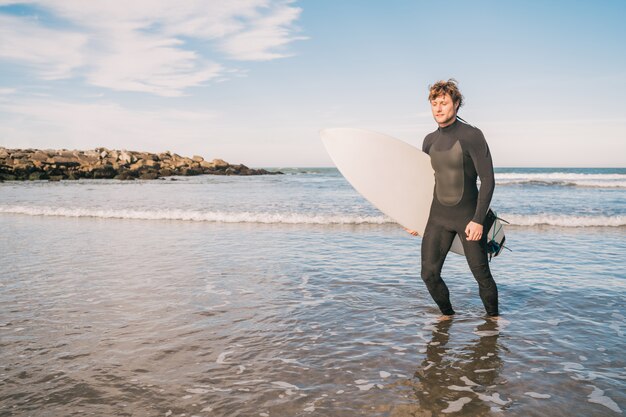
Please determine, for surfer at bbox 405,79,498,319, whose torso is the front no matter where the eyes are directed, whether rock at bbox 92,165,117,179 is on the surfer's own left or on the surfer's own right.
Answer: on the surfer's own right

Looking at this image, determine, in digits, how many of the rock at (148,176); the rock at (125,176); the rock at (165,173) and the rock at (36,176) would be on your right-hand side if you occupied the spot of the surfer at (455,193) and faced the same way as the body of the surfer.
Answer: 4

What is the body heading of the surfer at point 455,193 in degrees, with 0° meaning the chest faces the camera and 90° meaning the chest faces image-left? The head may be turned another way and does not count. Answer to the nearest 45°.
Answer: approximately 45°

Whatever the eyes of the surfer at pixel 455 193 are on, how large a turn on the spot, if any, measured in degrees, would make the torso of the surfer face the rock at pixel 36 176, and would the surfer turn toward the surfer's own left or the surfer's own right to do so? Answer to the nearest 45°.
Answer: approximately 90° to the surfer's own right

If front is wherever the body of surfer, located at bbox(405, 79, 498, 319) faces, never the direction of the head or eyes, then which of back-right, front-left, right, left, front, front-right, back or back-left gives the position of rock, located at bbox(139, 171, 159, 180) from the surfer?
right

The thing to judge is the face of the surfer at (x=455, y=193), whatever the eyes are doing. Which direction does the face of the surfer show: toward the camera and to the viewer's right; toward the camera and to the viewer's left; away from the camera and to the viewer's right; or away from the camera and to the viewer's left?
toward the camera and to the viewer's left

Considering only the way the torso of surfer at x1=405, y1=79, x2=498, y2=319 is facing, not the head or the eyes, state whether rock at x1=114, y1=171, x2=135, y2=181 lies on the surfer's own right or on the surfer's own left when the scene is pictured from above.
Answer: on the surfer's own right

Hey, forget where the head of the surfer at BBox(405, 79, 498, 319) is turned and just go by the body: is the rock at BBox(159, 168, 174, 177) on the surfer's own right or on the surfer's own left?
on the surfer's own right
